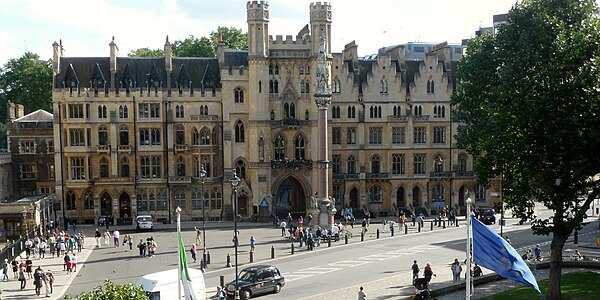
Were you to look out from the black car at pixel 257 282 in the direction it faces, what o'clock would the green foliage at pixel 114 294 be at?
The green foliage is roughly at 11 o'clock from the black car.

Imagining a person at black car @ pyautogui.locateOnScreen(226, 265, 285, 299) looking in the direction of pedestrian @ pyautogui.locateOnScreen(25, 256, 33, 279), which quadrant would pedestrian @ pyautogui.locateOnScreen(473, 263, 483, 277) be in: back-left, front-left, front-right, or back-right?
back-right

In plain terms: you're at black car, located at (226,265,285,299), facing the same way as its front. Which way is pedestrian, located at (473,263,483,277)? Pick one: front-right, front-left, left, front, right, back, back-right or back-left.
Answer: back-left

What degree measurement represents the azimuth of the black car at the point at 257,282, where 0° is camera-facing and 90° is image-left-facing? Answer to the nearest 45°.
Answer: approximately 45°

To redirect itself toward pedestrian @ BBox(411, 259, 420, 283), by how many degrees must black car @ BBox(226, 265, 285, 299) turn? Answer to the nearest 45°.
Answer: approximately 135° to its left

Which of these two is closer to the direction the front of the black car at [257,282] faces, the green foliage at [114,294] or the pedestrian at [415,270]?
the green foliage
